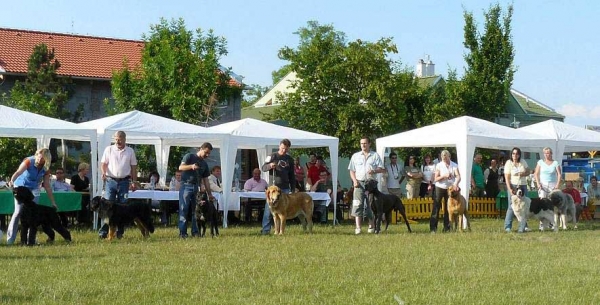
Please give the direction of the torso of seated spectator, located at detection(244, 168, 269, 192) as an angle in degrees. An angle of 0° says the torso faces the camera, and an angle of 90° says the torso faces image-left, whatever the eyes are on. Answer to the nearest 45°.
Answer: approximately 0°

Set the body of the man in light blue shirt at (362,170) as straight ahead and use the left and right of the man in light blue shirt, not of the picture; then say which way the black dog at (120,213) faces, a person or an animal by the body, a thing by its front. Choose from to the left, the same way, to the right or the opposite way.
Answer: to the right

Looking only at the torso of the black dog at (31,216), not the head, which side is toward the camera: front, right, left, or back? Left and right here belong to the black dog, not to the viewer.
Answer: left

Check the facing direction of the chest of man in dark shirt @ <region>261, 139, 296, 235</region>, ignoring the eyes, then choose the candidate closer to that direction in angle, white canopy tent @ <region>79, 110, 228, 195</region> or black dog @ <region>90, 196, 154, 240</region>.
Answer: the black dog
